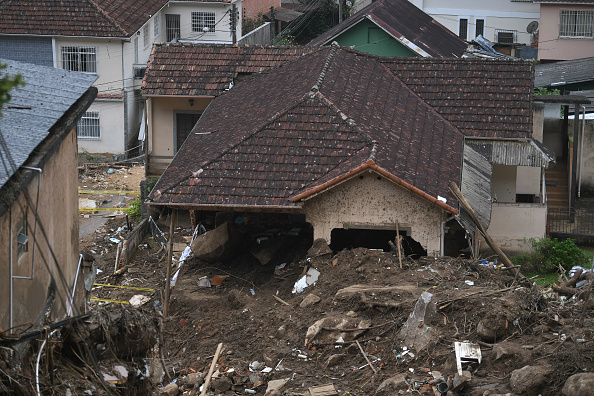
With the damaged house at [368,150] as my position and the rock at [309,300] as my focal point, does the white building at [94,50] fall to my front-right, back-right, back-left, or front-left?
back-right

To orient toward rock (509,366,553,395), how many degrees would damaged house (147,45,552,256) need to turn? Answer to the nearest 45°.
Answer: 0° — it already faces it

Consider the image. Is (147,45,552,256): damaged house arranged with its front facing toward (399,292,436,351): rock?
yes

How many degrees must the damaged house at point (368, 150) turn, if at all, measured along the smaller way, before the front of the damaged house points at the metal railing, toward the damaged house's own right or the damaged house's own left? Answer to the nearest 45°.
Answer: approximately 135° to the damaged house's own left

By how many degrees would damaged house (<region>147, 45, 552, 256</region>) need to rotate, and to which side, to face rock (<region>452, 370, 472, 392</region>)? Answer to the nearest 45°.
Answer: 0° — it already faces it

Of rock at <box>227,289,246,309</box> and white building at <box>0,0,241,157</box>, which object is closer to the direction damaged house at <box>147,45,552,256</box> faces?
the rock

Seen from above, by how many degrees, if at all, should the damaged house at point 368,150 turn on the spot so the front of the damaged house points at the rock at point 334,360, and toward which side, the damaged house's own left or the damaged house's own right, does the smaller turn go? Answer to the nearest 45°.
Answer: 0° — it already faces it

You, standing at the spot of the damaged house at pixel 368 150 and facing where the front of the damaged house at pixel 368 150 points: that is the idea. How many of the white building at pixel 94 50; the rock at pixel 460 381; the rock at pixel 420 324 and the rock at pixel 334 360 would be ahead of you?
3

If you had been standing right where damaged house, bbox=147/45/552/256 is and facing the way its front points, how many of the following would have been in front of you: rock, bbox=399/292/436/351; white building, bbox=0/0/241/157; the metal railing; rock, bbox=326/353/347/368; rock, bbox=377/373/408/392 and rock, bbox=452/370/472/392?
4

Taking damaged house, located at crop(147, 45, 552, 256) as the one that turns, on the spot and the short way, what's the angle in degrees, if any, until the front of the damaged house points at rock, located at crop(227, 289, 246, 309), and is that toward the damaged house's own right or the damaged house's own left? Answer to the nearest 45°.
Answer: approximately 45° to the damaged house's own right

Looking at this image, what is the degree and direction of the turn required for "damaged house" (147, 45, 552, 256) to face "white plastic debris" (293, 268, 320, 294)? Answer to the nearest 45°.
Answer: approximately 45° to its right

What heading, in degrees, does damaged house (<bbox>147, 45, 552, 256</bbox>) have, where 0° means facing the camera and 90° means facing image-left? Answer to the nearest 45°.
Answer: approximately 0°

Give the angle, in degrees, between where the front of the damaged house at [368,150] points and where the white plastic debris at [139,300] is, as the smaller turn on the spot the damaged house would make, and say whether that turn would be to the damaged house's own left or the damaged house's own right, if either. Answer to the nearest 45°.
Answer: approximately 90° to the damaged house's own right

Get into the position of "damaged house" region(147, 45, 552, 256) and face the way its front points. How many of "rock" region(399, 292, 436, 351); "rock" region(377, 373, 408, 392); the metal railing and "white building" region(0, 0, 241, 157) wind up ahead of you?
2

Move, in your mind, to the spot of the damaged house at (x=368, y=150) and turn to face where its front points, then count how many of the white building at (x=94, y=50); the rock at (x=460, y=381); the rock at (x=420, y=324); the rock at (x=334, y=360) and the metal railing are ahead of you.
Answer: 3

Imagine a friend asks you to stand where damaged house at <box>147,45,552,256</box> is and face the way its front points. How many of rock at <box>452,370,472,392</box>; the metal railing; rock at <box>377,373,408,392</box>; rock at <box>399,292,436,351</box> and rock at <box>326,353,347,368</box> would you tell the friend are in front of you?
4
